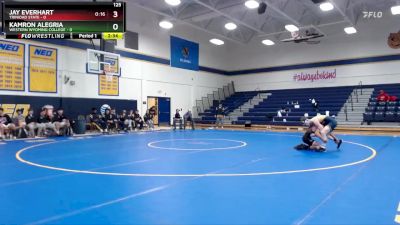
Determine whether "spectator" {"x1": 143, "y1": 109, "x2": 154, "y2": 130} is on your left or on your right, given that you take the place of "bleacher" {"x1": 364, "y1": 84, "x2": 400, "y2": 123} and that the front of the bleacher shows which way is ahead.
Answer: on your right

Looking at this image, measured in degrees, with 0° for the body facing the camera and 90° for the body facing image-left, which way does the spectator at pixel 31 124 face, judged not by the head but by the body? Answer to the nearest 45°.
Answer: approximately 315°

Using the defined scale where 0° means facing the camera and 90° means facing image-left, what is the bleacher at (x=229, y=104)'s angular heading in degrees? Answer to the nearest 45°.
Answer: approximately 45°

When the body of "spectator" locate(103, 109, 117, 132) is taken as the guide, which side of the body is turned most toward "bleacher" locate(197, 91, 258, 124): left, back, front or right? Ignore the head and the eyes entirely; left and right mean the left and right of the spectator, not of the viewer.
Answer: left
